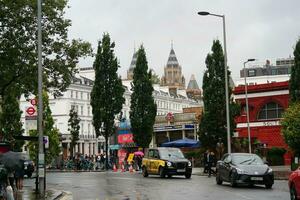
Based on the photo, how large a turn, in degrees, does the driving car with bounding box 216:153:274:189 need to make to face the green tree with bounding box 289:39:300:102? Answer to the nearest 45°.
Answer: approximately 135° to its left

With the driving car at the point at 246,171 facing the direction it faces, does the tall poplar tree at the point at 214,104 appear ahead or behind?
behind

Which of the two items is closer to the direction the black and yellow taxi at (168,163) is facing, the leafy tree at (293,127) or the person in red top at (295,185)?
the person in red top

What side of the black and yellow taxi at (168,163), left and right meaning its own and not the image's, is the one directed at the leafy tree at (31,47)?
right

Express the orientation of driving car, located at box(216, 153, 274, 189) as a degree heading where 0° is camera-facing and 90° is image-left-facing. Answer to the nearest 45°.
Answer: approximately 315°

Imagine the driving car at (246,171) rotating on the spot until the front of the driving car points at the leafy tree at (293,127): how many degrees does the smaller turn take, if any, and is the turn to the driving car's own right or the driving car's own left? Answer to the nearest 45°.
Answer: approximately 135° to the driving car's own left

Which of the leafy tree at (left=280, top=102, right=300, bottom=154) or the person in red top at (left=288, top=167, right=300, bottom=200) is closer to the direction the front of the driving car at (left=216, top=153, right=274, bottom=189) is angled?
the person in red top
